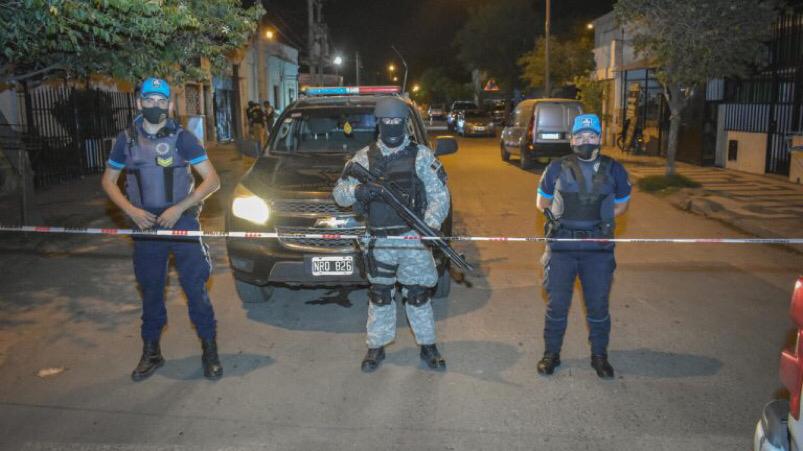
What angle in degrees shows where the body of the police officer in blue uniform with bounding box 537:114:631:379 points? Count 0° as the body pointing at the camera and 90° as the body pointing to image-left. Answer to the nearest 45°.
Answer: approximately 0°

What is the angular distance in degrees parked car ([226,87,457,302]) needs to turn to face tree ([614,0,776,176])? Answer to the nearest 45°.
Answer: approximately 135° to its left

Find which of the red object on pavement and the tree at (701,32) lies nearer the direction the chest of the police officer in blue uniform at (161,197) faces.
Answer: the red object on pavement

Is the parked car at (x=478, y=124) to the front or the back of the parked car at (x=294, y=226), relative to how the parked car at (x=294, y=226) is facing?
to the back

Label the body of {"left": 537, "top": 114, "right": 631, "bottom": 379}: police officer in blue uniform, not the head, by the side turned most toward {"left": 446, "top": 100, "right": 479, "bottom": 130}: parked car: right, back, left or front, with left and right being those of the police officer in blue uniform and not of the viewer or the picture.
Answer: back

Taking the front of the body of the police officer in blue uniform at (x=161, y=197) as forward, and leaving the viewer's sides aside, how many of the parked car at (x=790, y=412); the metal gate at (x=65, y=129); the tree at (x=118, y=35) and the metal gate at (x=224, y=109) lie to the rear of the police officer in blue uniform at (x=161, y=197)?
3
